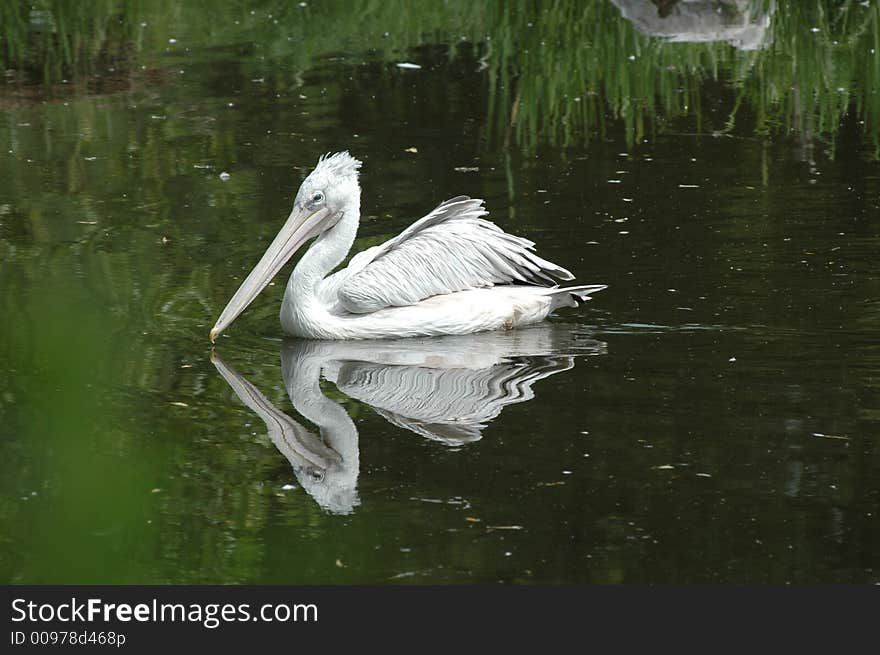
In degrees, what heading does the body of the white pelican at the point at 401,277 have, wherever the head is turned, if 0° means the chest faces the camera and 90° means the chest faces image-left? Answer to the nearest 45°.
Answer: approximately 90°
